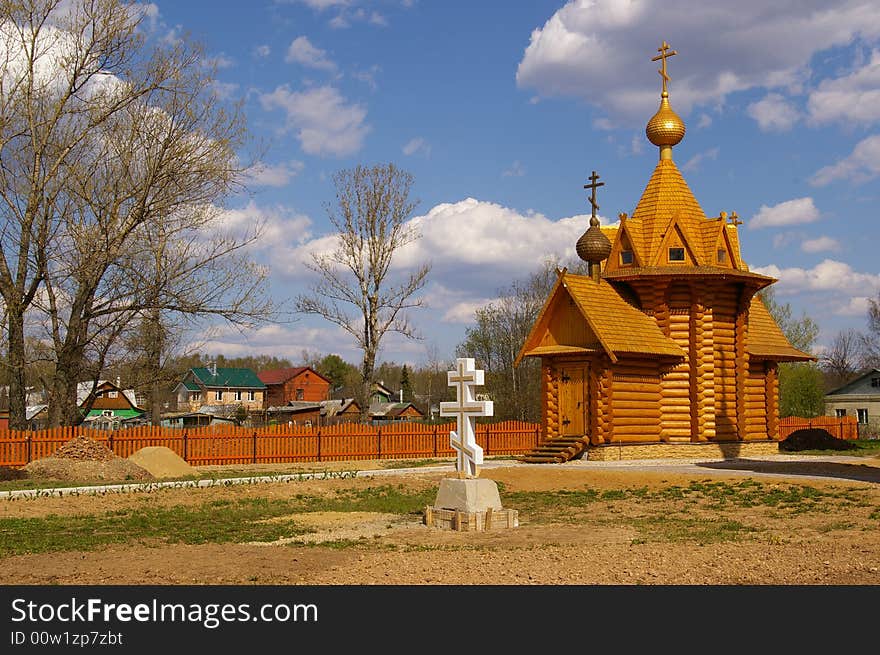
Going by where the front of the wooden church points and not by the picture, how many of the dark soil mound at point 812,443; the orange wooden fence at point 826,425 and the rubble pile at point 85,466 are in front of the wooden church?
1

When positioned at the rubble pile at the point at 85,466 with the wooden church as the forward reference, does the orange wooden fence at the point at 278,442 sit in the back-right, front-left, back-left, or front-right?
front-left

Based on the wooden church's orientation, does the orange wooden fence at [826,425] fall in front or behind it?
behind

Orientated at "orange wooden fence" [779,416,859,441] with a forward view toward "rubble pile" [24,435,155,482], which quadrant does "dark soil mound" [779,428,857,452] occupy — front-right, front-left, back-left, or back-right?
front-left

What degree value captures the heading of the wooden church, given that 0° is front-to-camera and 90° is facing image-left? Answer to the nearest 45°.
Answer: approximately 45°

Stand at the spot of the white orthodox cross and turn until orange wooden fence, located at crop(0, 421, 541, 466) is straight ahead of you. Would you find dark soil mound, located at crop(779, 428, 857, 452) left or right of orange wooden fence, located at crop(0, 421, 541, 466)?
right

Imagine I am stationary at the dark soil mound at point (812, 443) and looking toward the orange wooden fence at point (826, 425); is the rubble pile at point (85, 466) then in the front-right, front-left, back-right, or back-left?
back-left

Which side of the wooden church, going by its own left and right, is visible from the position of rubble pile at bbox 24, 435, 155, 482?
front

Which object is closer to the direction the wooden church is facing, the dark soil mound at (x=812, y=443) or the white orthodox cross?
the white orthodox cross

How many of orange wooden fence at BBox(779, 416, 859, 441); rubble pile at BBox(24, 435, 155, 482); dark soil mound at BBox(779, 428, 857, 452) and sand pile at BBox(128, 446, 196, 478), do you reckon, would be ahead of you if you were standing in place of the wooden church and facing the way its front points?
2

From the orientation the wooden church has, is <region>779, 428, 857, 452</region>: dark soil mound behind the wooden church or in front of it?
behind

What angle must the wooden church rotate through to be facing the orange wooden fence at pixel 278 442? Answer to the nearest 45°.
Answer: approximately 45° to its right

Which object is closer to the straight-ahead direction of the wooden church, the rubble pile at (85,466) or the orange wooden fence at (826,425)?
the rubble pile

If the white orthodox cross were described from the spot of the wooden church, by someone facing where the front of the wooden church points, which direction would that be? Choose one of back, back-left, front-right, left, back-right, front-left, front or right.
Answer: front-left
